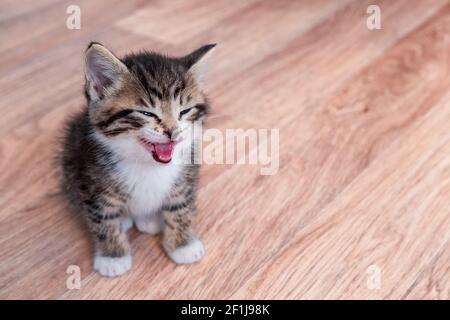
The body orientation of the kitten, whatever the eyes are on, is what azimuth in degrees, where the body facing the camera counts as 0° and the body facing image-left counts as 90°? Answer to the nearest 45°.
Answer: approximately 315°
